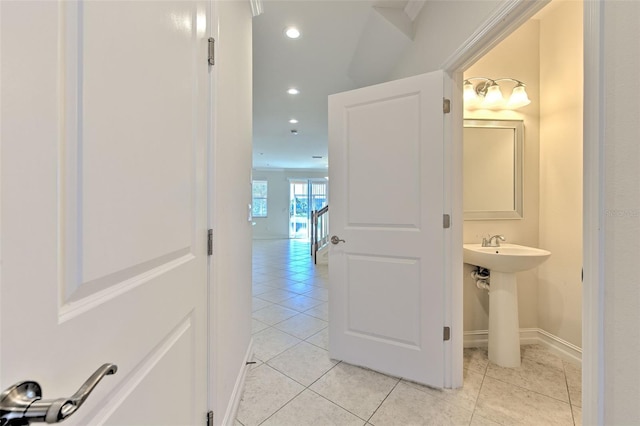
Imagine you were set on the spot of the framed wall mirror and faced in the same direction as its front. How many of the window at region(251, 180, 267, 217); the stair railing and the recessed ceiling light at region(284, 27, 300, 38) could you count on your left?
0

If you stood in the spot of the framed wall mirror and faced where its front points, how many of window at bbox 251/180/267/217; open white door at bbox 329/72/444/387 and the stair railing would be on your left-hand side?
0

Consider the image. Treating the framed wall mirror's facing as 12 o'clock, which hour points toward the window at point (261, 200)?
The window is roughly at 4 o'clock from the framed wall mirror.

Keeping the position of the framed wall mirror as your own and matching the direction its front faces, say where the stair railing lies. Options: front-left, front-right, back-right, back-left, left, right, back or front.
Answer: back-right

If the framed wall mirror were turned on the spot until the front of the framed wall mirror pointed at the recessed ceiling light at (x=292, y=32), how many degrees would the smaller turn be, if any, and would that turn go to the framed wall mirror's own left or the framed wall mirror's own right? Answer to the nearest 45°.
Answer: approximately 45° to the framed wall mirror's own right

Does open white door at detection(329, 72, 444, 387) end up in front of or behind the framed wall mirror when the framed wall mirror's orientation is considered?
in front

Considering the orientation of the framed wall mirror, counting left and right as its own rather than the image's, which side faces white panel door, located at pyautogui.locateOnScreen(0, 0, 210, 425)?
front

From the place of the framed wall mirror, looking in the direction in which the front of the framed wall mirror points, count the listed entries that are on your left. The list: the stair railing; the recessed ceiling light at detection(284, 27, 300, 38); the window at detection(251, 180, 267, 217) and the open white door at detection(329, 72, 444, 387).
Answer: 0

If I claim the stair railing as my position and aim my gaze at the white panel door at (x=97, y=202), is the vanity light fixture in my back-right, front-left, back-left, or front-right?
front-left

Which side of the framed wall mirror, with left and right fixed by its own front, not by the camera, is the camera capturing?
front
